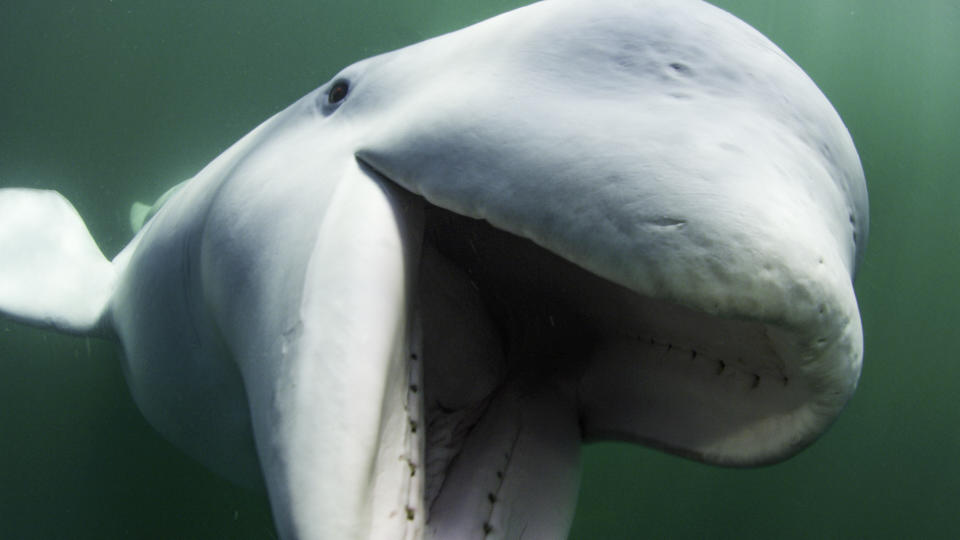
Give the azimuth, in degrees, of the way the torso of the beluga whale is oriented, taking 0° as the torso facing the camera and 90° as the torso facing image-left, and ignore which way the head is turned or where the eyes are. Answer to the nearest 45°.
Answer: approximately 315°
